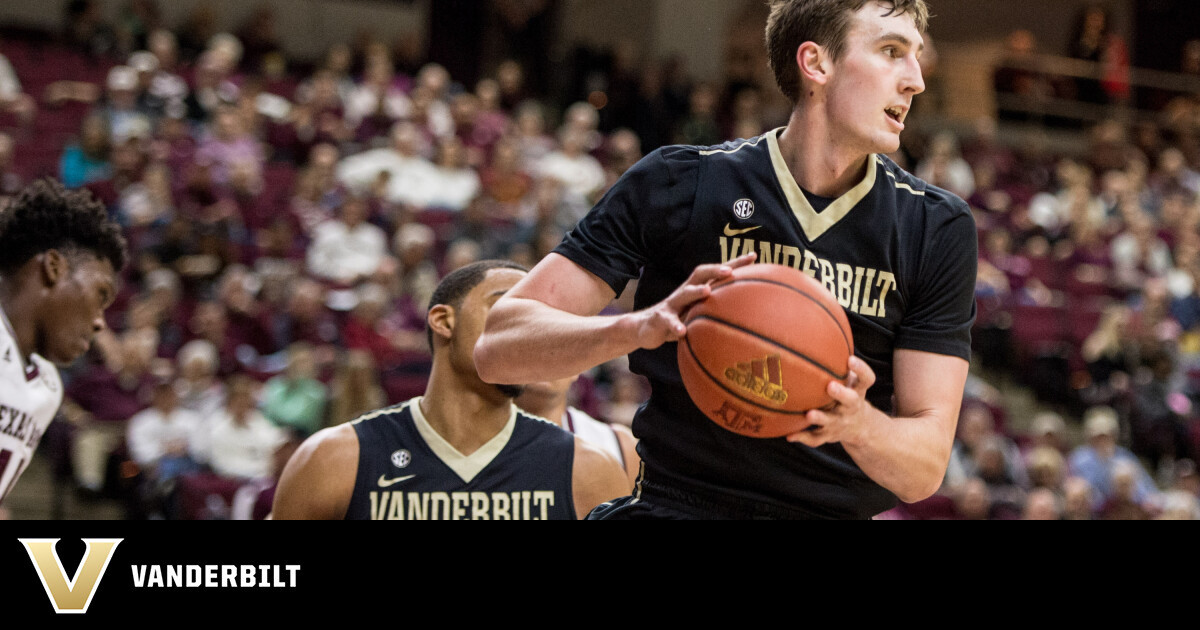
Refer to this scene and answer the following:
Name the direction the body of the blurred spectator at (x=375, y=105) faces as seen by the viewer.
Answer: toward the camera

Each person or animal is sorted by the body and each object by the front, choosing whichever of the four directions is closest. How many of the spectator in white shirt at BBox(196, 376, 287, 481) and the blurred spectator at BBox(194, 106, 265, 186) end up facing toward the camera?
2

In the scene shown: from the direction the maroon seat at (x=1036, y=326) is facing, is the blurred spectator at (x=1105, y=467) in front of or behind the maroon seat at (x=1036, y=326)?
in front

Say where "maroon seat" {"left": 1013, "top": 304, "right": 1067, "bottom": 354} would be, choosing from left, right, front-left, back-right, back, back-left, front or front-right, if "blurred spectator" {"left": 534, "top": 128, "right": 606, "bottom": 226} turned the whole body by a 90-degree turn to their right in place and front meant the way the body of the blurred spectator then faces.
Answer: back

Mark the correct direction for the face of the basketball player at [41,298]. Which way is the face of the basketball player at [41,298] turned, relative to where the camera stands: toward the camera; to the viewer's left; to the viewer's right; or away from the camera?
to the viewer's right

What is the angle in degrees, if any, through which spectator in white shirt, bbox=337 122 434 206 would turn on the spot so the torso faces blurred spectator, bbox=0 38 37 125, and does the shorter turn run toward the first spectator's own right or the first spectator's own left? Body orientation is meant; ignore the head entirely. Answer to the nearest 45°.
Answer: approximately 90° to the first spectator's own right

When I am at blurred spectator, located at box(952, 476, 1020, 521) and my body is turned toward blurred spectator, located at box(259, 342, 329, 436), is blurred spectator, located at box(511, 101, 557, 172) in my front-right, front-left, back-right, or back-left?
front-right

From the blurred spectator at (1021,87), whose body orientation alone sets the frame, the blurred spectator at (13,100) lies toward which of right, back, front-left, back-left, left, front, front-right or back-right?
front-right

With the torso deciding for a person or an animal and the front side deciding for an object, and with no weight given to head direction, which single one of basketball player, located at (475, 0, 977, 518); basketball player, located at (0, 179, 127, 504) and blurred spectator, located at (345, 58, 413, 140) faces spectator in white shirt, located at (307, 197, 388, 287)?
the blurred spectator

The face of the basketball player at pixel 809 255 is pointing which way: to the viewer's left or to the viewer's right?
to the viewer's right

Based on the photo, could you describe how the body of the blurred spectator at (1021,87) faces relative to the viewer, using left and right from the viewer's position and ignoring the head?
facing the viewer

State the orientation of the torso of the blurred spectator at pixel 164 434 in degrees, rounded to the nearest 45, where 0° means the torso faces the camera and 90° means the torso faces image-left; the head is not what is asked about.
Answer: approximately 0°

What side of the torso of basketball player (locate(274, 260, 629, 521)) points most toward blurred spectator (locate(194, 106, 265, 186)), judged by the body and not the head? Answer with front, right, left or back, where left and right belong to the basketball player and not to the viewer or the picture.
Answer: back

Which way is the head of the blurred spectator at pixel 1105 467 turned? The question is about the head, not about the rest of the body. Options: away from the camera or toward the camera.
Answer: toward the camera

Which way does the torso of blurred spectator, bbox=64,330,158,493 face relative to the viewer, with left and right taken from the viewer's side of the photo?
facing the viewer and to the right of the viewer

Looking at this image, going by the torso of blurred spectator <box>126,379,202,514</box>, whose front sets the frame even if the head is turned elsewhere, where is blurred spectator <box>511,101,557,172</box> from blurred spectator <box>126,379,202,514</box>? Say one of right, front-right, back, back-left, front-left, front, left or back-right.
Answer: back-left

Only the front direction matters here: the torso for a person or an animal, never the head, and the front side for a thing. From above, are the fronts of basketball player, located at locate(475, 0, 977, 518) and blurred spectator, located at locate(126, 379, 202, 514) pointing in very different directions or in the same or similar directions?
same or similar directions

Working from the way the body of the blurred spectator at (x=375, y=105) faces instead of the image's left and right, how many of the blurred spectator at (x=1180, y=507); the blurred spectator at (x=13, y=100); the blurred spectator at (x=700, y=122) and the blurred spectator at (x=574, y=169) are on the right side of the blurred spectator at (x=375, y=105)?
1

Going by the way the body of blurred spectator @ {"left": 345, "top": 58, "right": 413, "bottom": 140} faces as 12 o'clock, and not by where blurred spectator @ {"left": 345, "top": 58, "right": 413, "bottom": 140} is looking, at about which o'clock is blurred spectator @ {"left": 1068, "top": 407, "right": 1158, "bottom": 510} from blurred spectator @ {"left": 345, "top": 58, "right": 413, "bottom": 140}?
blurred spectator @ {"left": 1068, "top": 407, "right": 1158, "bottom": 510} is roughly at 10 o'clock from blurred spectator @ {"left": 345, "top": 58, "right": 413, "bottom": 140}.

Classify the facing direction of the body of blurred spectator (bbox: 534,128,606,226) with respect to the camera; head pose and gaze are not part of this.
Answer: toward the camera

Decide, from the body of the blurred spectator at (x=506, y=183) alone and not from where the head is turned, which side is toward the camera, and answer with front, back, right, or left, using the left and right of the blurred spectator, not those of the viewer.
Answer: front
